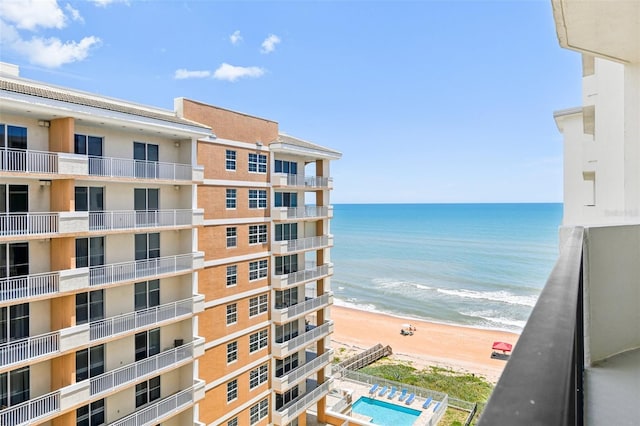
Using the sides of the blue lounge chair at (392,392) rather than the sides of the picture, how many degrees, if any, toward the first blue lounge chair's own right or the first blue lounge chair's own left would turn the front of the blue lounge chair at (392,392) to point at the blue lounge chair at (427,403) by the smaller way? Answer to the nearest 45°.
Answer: approximately 90° to the first blue lounge chair's own left

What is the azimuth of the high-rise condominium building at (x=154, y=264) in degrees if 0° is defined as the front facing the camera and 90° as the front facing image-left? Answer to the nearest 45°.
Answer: approximately 315°

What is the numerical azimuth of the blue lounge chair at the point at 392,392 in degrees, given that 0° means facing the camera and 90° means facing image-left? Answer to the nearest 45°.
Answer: approximately 45°
